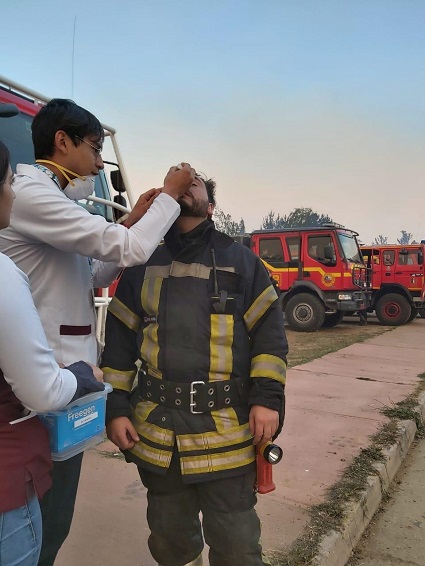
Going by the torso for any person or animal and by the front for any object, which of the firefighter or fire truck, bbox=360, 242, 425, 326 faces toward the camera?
the firefighter

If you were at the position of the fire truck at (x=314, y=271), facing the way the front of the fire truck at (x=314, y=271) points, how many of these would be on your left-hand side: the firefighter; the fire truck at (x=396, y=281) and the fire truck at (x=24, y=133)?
1

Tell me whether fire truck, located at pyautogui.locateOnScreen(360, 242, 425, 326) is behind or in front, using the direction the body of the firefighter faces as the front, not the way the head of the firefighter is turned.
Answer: behind

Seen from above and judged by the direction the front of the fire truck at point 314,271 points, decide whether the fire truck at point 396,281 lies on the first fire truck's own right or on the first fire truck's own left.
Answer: on the first fire truck's own left

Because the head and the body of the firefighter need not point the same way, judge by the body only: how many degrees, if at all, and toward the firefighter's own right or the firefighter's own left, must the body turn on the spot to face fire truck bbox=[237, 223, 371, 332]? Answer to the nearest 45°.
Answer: approximately 180°

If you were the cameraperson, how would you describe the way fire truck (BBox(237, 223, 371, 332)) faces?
facing the viewer and to the right of the viewer

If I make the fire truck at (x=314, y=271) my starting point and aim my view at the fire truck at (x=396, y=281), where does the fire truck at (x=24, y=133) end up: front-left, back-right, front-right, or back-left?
back-right

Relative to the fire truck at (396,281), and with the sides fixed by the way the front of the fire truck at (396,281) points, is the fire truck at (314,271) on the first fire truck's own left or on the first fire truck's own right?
on the first fire truck's own right

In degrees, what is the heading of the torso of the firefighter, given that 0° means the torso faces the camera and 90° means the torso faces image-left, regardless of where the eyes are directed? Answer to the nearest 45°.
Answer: approximately 0°

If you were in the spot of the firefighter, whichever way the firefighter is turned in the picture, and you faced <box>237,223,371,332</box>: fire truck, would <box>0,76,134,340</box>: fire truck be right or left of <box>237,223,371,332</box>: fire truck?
left

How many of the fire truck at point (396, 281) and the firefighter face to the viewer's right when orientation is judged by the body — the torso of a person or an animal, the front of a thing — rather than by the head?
1

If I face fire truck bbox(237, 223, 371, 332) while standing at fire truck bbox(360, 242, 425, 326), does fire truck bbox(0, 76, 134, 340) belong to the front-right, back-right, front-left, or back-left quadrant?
front-left

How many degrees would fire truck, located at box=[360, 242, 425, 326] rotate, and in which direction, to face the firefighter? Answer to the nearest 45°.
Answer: approximately 90° to its right

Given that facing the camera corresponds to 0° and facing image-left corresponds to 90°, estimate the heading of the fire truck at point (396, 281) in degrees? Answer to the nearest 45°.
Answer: approximately 270°
